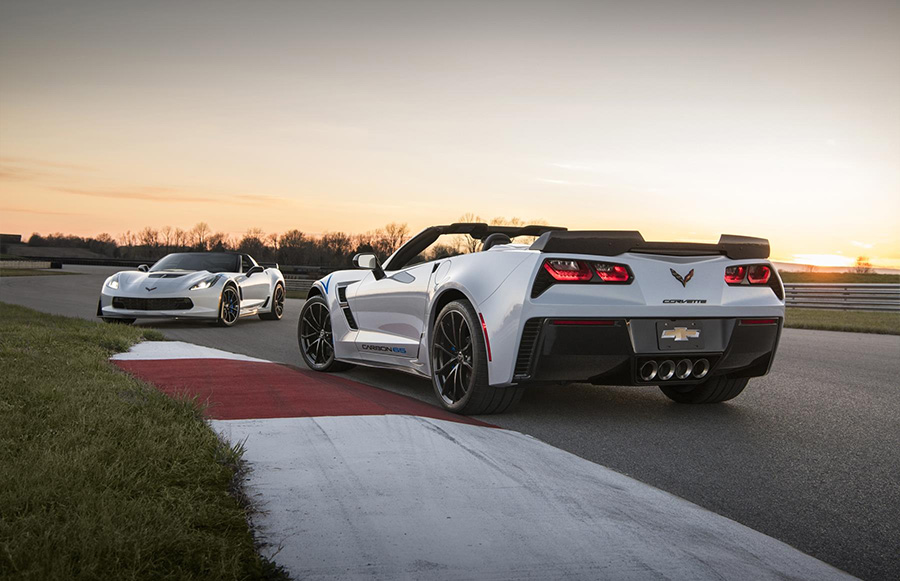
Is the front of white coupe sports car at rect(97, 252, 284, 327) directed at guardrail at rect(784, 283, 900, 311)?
no

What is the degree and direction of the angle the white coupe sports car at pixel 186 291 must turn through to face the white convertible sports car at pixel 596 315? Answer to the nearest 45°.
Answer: approximately 45° to its left

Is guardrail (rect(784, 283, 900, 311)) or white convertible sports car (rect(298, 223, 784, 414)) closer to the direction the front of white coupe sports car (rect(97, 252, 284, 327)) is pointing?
the white convertible sports car

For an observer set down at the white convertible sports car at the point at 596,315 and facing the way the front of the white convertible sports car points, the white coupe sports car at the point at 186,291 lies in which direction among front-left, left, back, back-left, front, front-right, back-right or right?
front

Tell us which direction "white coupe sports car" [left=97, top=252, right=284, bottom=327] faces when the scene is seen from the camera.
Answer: facing the viewer and to the left of the viewer

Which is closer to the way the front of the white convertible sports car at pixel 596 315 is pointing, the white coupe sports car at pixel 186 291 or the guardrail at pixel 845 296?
the white coupe sports car

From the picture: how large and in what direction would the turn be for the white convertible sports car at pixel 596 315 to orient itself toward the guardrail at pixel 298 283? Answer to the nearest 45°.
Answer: approximately 45° to its right

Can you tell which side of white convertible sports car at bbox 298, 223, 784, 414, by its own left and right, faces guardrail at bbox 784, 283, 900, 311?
right

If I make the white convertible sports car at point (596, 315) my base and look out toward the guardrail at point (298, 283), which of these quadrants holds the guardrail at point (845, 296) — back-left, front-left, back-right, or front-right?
front-right

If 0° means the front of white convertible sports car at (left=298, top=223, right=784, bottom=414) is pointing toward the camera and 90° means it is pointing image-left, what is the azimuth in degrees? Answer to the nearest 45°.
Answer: approximately 135°
